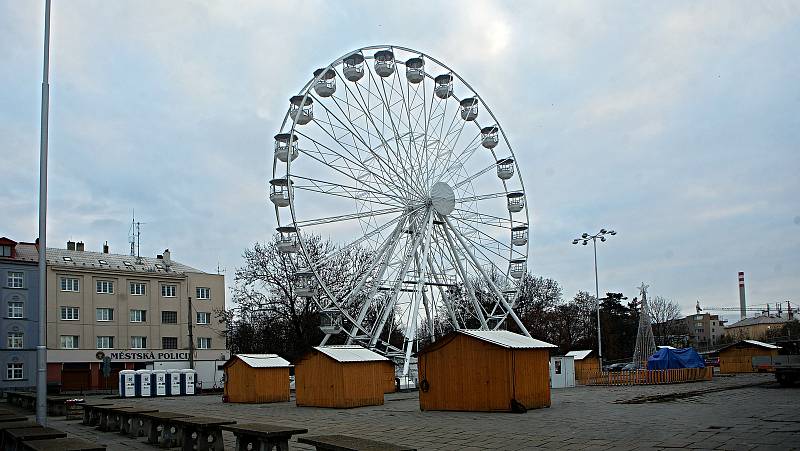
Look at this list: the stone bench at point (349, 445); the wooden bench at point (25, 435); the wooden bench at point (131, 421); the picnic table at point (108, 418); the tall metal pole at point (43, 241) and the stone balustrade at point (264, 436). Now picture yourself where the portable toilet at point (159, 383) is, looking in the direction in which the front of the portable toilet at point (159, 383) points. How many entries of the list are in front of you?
6

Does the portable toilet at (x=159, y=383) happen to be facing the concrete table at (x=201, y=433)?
yes

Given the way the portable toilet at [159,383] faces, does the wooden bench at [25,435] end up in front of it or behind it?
in front

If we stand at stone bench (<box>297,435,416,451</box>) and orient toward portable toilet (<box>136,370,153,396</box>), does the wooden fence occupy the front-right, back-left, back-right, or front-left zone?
front-right

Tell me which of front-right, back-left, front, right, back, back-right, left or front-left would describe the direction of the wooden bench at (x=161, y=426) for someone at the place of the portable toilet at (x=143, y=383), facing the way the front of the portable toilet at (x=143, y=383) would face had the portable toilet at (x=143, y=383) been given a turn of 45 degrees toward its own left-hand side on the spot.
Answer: right

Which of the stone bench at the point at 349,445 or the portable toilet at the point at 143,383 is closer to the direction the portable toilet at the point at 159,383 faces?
the stone bench

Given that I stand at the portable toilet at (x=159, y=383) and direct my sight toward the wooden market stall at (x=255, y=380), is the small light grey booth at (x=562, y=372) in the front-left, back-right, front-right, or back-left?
front-left

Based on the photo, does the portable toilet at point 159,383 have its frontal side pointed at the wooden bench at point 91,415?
yes

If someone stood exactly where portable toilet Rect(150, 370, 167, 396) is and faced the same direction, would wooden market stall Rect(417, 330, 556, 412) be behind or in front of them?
in front

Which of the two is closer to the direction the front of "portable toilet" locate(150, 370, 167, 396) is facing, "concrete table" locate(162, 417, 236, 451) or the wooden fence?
the concrete table

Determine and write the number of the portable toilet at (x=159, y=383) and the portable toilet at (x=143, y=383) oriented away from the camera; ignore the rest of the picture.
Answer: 0

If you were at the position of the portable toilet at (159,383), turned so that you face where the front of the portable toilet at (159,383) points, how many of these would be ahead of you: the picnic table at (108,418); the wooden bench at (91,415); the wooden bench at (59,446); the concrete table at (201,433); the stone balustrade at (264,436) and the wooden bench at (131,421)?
6

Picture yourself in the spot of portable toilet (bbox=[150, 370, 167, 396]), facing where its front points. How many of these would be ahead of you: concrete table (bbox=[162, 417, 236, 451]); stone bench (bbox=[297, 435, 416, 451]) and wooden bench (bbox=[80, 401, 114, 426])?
3

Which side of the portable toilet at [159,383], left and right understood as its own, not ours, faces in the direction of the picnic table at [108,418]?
front

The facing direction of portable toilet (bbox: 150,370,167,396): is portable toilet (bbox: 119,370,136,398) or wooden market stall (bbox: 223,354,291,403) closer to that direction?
the wooden market stall

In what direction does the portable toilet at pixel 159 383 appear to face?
toward the camera

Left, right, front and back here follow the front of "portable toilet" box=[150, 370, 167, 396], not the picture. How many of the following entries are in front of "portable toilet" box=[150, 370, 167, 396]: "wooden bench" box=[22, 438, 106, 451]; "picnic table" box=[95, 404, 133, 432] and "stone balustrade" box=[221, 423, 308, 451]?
3

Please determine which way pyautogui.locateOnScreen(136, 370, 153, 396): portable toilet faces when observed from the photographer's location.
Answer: facing the viewer and to the right of the viewer
